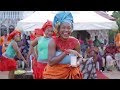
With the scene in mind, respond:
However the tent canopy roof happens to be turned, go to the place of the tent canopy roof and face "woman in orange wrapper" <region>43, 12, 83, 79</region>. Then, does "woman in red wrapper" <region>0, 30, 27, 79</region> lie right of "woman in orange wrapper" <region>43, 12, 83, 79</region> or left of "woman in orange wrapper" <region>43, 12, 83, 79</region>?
right

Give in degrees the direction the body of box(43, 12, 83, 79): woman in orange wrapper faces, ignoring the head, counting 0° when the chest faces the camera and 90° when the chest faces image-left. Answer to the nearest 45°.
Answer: approximately 315°

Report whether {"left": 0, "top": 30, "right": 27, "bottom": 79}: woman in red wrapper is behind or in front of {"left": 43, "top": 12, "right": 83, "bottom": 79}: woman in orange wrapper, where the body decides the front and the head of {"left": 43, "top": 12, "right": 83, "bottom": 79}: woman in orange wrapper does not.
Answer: behind
